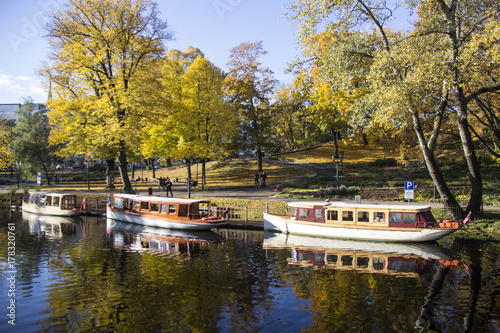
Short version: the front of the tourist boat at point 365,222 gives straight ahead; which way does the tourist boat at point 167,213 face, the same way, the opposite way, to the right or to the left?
the same way

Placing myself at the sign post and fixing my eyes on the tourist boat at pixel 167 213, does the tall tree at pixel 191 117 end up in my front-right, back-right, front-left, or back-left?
front-right

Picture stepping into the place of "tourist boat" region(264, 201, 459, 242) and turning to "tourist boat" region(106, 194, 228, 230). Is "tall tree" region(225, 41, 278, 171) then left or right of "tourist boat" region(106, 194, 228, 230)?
right

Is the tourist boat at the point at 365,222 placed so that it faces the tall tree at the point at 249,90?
no

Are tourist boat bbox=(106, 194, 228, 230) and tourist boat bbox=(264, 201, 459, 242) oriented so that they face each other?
no
